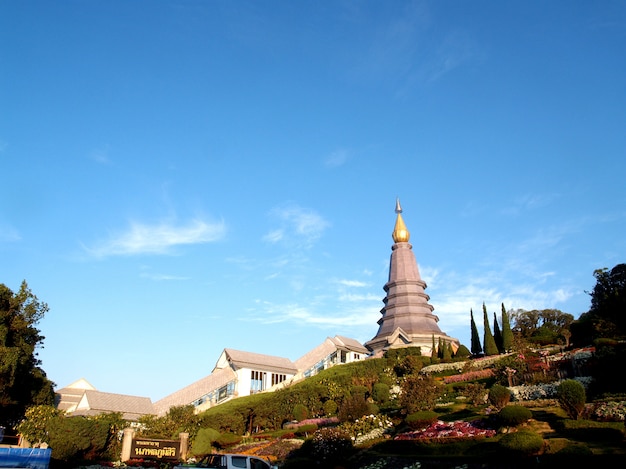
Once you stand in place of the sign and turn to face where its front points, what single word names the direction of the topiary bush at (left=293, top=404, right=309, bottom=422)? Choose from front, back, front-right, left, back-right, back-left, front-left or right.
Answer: back-left

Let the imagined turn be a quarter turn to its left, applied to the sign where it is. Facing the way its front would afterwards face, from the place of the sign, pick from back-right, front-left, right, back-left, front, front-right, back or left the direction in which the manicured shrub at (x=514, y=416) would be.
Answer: front-right

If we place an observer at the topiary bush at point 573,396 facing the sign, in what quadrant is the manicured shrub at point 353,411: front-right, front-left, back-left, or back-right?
front-right

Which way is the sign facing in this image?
toward the camera

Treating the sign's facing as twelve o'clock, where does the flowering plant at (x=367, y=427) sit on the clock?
The flowering plant is roughly at 9 o'clock from the sign.

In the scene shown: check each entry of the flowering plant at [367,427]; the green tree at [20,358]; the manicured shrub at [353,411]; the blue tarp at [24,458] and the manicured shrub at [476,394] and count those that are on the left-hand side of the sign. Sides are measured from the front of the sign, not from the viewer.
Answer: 3

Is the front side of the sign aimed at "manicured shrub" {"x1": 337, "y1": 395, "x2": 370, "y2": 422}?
no

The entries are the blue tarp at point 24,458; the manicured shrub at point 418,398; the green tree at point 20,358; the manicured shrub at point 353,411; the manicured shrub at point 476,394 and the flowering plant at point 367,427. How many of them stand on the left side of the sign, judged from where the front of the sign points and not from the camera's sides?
4

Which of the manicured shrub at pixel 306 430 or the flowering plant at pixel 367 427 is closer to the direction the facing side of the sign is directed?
the flowering plant

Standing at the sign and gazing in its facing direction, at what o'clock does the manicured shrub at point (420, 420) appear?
The manicured shrub is roughly at 10 o'clock from the sign.

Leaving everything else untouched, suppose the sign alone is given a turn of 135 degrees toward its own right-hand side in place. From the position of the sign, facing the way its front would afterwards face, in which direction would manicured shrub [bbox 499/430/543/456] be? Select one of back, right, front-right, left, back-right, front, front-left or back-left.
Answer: back

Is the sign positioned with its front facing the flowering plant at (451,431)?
no

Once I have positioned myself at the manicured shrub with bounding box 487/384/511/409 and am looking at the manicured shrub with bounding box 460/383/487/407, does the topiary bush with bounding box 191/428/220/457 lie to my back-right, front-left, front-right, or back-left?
front-left

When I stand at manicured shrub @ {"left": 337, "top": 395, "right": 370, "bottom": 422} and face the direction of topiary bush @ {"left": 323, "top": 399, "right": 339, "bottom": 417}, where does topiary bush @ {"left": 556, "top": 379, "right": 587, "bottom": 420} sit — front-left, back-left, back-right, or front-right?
back-right

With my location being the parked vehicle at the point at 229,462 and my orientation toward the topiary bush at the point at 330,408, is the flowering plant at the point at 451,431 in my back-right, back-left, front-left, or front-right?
front-right

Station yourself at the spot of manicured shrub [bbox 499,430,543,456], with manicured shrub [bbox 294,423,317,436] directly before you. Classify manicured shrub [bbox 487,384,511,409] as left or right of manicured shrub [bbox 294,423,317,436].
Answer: right

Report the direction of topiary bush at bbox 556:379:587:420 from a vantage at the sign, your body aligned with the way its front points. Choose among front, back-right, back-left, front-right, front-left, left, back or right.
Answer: front-left
